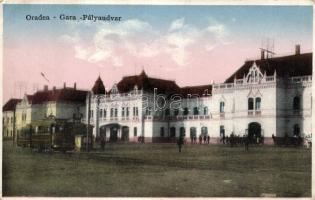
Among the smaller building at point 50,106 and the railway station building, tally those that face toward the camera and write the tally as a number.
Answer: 2

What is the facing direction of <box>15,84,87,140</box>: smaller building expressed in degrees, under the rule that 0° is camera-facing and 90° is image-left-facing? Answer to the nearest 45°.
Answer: approximately 0°

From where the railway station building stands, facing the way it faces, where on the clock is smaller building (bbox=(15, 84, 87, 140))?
The smaller building is roughly at 2 o'clock from the railway station building.

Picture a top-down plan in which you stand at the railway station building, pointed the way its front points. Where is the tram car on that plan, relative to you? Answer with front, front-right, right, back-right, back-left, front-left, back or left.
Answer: front-right

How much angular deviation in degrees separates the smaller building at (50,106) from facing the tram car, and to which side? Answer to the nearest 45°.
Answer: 0° — it already faces it

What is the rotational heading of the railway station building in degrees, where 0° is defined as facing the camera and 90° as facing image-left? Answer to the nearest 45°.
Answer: approximately 0°

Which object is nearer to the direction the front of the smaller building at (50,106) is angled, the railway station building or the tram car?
the tram car

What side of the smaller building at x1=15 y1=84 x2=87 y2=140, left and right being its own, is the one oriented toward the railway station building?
left
